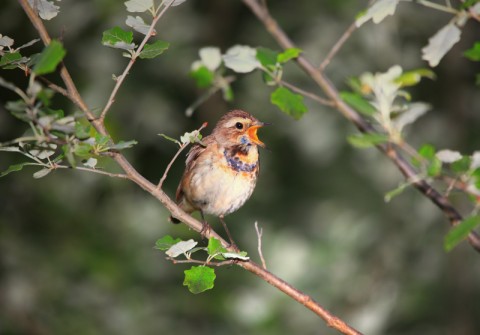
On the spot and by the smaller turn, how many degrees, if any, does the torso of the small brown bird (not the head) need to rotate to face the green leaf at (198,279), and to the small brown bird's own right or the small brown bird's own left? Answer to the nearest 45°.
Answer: approximately 45° to the small brown bird's own right

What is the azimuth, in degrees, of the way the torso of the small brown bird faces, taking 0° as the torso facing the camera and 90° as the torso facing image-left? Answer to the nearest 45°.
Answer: approximately 315°

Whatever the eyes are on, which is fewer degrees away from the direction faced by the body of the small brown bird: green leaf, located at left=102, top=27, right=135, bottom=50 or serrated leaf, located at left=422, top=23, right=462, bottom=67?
the serrated leaf
